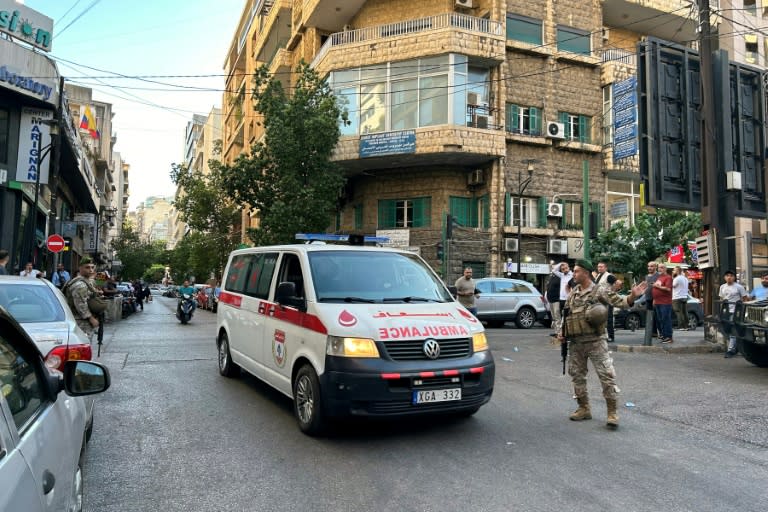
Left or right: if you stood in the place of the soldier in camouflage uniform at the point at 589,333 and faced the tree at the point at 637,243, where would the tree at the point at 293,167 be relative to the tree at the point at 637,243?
left

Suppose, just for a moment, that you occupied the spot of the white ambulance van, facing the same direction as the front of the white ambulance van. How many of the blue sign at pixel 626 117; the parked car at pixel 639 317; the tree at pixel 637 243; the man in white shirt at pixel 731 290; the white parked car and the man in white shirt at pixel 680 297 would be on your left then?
5

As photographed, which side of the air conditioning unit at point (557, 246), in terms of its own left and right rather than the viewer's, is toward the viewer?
front

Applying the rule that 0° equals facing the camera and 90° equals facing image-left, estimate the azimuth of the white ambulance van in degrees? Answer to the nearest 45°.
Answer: approximately 315°

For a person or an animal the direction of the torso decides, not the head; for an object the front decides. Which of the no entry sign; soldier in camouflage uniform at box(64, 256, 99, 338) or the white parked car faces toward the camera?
the no entry sign

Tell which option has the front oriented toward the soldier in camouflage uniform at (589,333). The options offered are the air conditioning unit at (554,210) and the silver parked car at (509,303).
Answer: the air conditioning unit

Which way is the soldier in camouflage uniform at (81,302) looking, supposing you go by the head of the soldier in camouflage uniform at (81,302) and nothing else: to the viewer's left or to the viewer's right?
to the viewer's right

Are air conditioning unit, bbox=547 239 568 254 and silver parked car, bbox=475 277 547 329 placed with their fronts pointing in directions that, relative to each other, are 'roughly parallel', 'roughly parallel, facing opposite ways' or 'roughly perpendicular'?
roughly perpendicular

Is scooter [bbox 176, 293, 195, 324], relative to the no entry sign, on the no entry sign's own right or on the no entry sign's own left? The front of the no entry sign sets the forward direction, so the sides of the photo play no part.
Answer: on the no entry sign's own left

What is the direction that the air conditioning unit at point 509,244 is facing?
toward the camera

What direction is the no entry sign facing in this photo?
toward the camera

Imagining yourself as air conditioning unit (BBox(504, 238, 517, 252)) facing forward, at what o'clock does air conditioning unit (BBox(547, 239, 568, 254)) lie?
air conditioning unit (BBox(547, 239, 568, 254)) is roughly at 8 o'clock from air conditioning unit (BBox(504, 238, 517, 252)).

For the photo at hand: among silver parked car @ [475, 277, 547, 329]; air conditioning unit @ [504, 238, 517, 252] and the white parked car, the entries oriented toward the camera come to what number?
1
